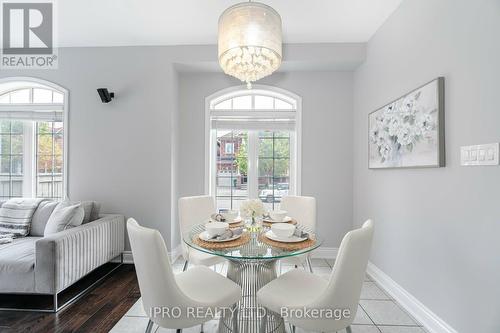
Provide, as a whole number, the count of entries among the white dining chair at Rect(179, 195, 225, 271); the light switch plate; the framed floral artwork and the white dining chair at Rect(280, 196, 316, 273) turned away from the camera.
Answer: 0

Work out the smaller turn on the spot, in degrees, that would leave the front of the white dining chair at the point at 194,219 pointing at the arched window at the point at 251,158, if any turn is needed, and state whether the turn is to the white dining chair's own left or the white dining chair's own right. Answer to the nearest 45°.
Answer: approximately 90° to the white dining chair's own left

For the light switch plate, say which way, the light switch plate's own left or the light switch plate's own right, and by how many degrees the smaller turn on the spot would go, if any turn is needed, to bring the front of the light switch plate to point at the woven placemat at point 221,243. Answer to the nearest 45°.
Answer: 0° — it already faces it

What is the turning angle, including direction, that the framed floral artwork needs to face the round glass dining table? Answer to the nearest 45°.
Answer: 0° — it already faces it

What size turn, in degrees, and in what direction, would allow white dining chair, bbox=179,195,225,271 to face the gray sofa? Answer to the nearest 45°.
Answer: approximately 135° to its right

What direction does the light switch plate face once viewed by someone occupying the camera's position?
facing the viewer and to the left of the viewer

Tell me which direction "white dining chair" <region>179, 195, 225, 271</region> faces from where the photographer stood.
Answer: facing the viewer and to the right of the viewer

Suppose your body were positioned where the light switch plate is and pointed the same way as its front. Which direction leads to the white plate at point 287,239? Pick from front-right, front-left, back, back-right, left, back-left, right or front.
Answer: front

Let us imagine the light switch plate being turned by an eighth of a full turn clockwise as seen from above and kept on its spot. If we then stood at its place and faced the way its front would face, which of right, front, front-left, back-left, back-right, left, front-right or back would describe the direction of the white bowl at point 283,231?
front-left

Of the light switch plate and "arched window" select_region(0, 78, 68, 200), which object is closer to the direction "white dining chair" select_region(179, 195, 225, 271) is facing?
the light switch plate

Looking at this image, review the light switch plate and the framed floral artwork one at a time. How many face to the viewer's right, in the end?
0

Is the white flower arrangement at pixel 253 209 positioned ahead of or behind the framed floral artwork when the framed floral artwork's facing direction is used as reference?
ahead

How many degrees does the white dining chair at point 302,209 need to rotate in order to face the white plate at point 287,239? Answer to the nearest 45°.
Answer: approximately 45° to its left
